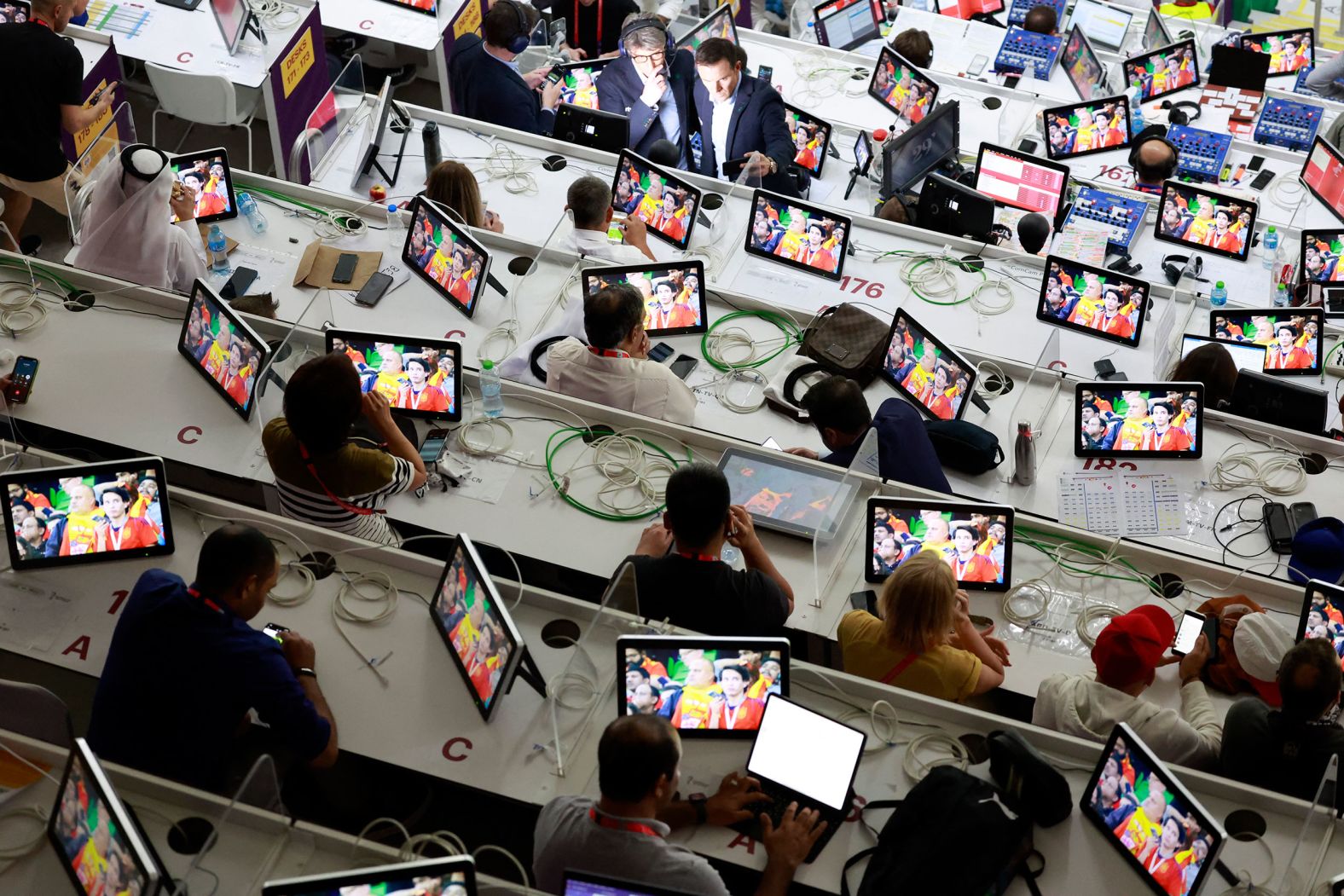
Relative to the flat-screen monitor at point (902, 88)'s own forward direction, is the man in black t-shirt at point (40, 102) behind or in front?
in front

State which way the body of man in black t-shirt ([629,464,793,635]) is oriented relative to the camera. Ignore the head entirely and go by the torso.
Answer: away from the camera

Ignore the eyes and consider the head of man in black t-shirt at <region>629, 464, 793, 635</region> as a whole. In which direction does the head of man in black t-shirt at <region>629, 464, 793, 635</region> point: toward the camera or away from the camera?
away from the camera

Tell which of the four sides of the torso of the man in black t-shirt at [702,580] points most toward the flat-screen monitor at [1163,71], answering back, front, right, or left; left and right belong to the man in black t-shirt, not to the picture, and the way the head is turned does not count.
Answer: front

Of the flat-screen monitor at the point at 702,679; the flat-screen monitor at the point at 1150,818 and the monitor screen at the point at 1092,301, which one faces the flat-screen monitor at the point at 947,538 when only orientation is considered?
the monitor screen

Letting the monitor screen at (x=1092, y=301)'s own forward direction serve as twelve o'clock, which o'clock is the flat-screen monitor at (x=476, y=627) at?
The flat-screen monitor is roughly at 1 o'clock from the monitor screen.

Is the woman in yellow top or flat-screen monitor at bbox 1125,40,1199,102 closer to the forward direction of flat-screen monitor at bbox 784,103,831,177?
the woman in yellow top

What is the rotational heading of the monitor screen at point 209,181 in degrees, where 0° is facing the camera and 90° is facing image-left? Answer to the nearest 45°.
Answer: approximately 0°

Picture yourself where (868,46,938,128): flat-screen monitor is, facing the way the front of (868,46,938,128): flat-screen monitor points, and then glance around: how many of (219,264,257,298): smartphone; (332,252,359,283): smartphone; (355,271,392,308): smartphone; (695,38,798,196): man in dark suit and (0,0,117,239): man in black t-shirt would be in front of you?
5

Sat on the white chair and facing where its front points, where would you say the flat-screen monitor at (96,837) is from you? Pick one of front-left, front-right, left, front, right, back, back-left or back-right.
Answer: back-right

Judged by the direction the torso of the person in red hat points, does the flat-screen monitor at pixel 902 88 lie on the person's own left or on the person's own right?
on the person's own left
